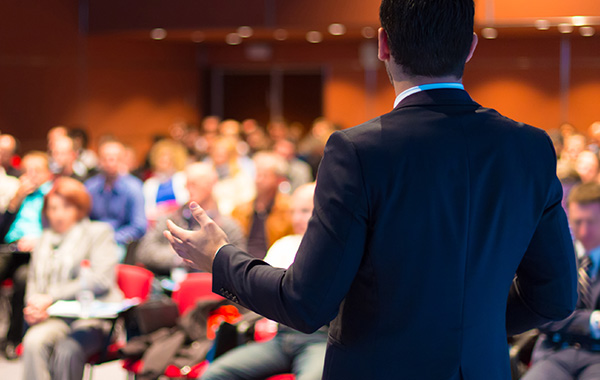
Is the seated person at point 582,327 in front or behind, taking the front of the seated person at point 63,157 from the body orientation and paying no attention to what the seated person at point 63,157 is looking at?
in front

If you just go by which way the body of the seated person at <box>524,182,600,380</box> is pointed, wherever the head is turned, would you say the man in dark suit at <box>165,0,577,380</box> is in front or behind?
in front

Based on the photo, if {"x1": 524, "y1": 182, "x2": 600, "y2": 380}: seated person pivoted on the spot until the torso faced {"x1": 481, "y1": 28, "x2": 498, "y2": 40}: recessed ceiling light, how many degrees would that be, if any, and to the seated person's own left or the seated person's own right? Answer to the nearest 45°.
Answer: approximately 180°

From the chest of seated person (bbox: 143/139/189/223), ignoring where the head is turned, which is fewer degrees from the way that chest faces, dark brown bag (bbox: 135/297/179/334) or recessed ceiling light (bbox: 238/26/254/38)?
the dark brown bag

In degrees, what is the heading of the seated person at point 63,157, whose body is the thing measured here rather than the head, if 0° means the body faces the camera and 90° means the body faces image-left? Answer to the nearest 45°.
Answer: approximately 0°

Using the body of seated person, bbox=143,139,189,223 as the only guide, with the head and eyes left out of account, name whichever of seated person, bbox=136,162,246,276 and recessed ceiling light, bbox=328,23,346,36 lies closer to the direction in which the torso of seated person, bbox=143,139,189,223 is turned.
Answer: the seated person
